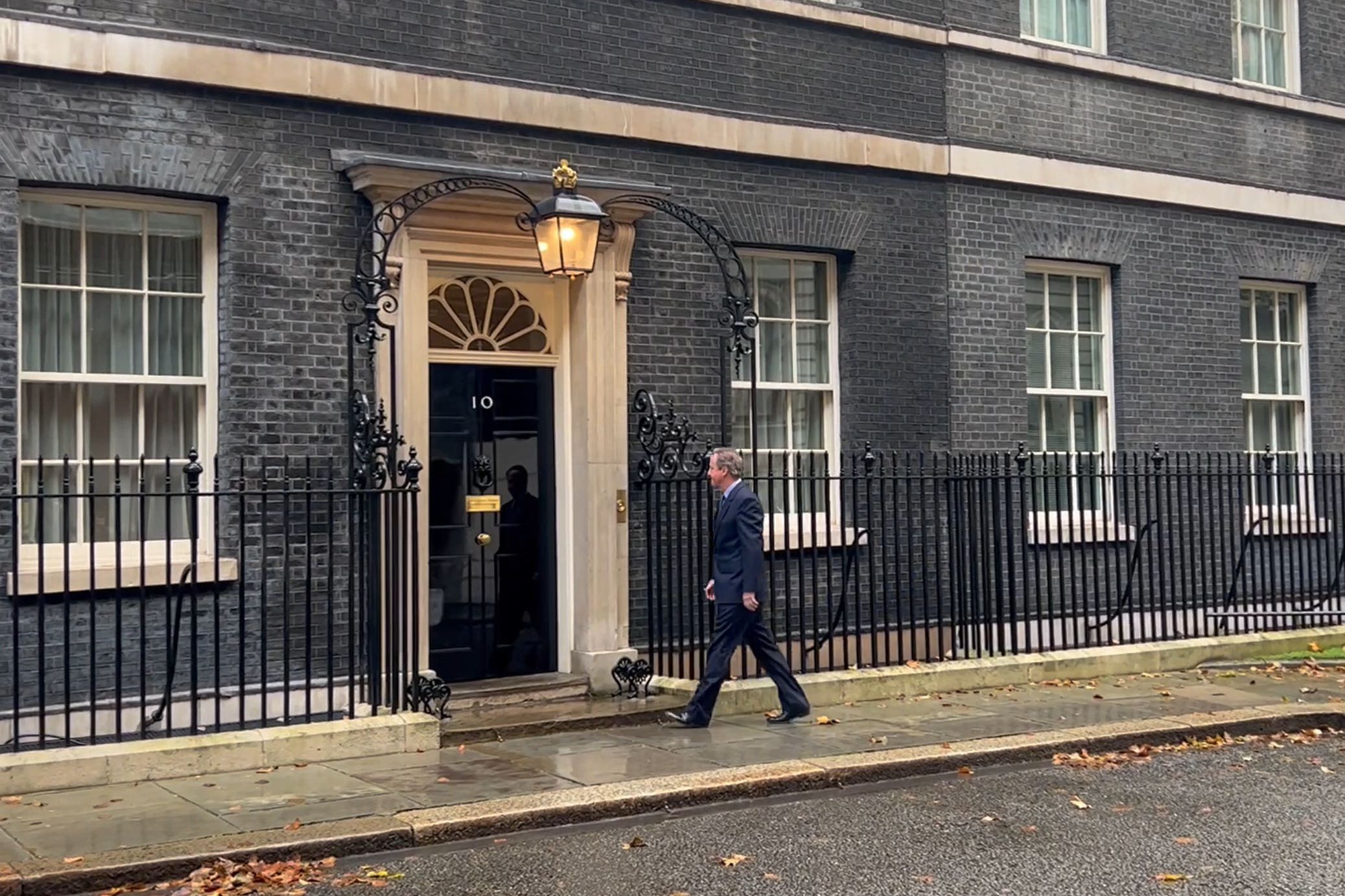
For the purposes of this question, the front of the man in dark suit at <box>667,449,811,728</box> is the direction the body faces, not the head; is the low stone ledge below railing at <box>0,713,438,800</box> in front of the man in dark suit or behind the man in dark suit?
in front

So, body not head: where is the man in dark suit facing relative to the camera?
to the viewer's left

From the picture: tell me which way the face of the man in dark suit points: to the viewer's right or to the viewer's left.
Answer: to the viewer's left

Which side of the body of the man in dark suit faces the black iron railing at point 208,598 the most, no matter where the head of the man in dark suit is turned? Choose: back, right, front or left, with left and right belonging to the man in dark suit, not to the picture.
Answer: front

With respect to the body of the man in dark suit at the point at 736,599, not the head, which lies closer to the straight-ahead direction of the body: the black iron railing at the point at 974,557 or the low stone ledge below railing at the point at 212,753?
the low stone ledge below railing
